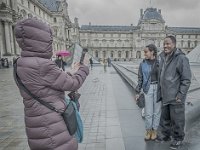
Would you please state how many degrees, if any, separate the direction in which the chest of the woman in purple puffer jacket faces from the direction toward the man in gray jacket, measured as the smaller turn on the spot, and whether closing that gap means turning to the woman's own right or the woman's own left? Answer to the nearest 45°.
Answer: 0° — they already face them

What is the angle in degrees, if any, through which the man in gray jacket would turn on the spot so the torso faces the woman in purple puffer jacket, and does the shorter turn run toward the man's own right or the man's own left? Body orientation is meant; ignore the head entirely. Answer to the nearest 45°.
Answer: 0° — they already face them

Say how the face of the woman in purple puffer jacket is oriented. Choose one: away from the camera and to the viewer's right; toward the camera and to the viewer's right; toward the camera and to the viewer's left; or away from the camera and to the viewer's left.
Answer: away from the camera and to the viewer's right

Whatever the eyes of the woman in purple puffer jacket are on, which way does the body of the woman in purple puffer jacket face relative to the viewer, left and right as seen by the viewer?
facing away from the viewer and to the right of the viewer
